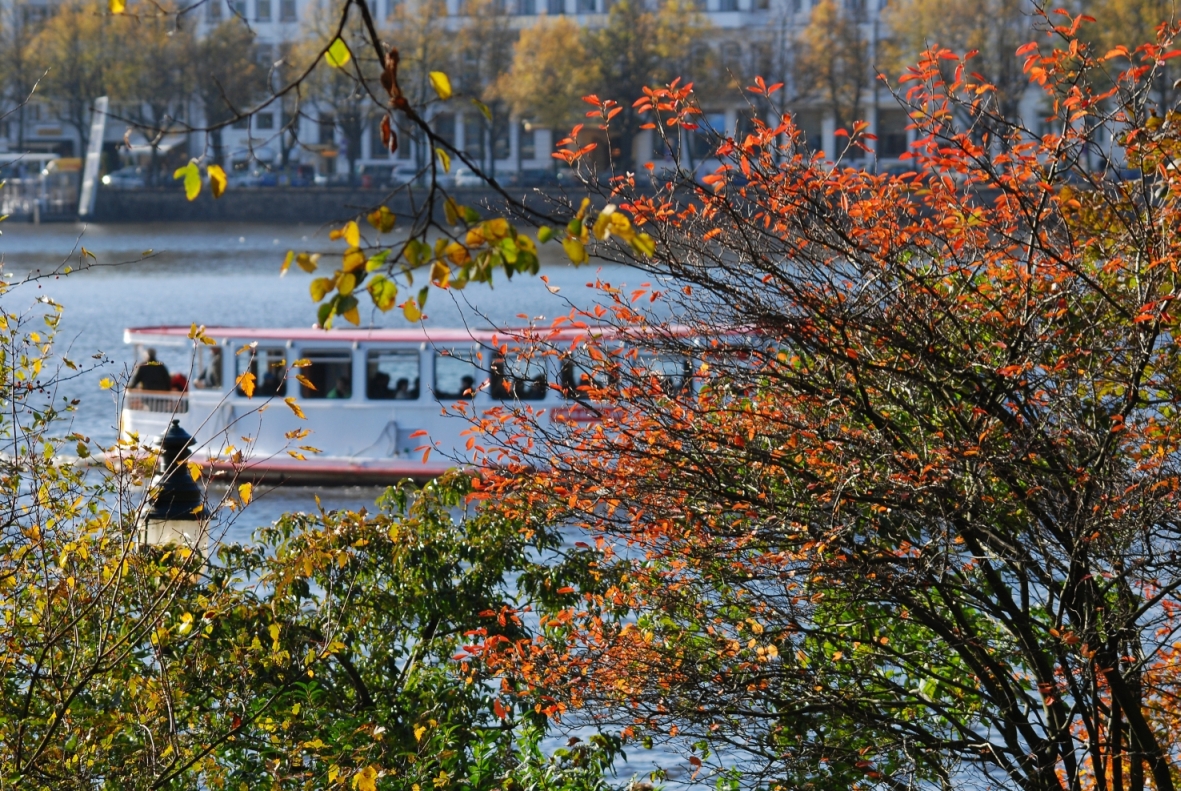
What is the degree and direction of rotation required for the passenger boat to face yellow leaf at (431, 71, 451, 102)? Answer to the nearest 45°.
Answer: approximately 90° to its right

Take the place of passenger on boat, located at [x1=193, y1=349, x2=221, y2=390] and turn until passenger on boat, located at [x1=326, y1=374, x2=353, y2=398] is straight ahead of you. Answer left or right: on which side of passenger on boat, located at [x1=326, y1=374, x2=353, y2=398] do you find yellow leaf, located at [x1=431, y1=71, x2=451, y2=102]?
right

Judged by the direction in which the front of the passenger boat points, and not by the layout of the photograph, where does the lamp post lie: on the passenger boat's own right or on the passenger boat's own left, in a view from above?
on the passenger boat's own right

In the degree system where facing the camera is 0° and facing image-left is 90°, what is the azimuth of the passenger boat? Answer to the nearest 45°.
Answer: approximately 270°
